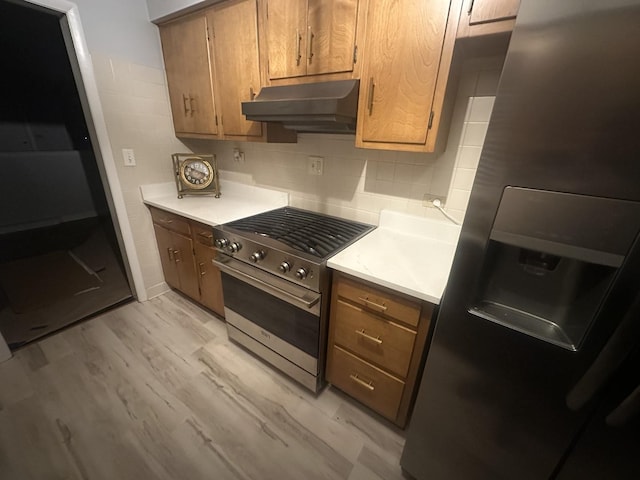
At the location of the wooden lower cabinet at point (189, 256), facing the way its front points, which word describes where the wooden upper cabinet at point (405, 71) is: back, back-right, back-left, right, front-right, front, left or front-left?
left

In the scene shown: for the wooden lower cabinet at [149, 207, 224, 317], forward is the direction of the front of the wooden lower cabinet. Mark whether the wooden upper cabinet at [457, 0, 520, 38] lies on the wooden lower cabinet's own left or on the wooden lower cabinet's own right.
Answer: on the wooden lower cabinet's own left

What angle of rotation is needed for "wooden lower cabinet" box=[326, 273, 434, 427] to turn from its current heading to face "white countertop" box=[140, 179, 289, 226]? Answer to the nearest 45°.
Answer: approximately 90° to its right

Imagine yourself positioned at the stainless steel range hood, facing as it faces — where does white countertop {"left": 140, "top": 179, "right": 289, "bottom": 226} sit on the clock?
The white countertop is roughly at 3 o'clock from the stainless steel range hood.

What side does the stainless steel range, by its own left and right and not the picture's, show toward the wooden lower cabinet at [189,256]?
right

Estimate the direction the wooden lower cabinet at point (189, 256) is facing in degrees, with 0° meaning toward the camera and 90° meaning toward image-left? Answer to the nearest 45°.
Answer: approximately 45°

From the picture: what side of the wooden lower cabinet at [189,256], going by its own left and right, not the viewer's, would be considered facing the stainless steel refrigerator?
left

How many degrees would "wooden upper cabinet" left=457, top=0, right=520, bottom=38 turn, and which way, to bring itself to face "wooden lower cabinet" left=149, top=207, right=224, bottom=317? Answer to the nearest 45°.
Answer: approximately 45° to its right

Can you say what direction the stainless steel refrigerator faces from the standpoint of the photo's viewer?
facing the viewer and to the left of the viewer

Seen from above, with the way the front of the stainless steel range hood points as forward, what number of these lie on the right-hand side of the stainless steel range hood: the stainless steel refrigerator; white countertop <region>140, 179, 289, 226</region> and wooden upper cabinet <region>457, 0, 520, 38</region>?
1
